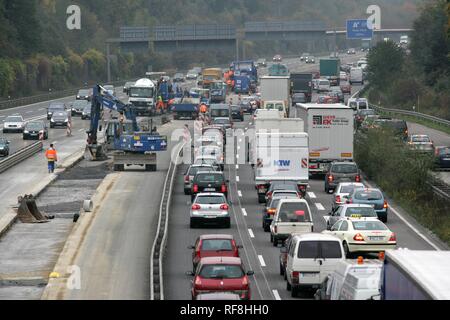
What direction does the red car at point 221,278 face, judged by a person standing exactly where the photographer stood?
facing away from the viewer

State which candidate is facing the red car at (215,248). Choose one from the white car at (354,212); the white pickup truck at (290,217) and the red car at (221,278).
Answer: the red car at (221,278)

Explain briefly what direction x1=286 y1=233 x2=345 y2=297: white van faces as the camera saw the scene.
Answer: facing away from the viewer

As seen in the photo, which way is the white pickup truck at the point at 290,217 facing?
away from the camera

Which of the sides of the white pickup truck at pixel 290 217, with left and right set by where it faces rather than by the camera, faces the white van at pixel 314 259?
back

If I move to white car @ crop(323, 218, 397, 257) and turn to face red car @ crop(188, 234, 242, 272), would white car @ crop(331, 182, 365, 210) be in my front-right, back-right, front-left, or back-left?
back-right

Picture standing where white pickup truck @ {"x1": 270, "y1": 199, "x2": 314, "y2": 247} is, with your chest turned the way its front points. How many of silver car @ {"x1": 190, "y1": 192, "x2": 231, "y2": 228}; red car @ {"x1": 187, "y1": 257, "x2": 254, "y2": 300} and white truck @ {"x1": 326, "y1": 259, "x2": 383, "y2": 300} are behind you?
2

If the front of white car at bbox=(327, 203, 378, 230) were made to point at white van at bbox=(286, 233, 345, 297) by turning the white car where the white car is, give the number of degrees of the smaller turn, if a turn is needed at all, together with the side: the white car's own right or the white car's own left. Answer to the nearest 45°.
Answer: approximately 135° to the white car's own left

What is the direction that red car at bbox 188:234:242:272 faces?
away from the camera

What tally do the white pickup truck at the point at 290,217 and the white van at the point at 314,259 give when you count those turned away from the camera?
2

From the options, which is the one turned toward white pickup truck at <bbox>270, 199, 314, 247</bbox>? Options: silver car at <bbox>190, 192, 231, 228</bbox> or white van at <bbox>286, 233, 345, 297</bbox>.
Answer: the white van

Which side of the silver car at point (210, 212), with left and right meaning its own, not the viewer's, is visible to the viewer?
back

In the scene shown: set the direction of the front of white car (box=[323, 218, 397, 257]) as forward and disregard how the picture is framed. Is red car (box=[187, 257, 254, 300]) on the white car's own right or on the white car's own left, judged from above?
on the white car's own left
